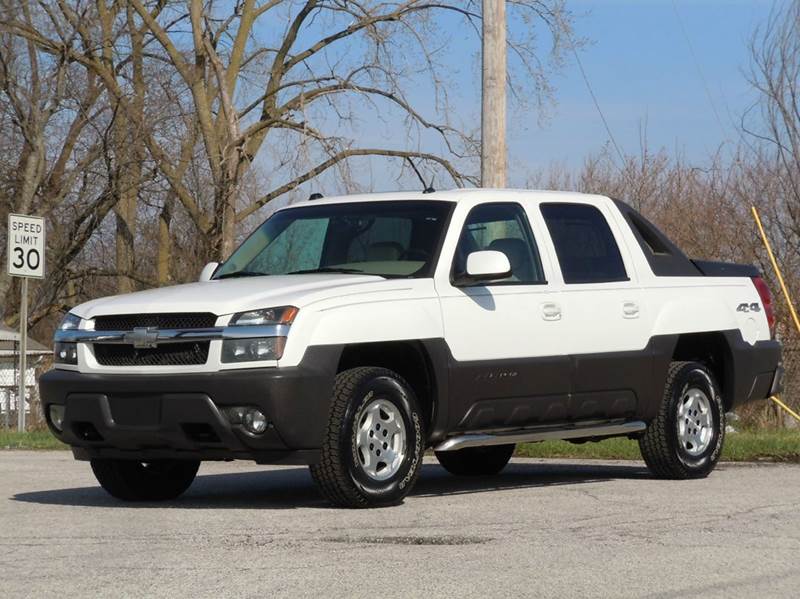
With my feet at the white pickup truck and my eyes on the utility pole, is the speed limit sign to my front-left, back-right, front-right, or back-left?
front-left

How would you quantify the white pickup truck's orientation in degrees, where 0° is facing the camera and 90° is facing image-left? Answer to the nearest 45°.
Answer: approximately 45°

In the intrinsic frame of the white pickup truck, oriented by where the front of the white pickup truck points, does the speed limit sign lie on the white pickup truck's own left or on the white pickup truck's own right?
on the white pickup truck's own right

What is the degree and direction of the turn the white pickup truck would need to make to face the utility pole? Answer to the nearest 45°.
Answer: approximately 135° to its right
